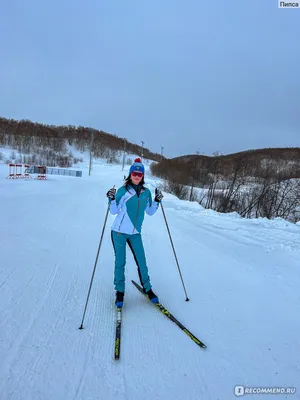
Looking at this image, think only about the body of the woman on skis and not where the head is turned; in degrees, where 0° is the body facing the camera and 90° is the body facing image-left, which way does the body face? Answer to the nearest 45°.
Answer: approximately 0°

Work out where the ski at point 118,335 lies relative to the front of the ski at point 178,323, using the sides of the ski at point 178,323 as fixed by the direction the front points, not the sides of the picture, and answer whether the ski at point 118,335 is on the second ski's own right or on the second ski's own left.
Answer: on the second ski's own right

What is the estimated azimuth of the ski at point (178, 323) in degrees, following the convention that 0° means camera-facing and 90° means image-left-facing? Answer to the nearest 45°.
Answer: approximately 315°
